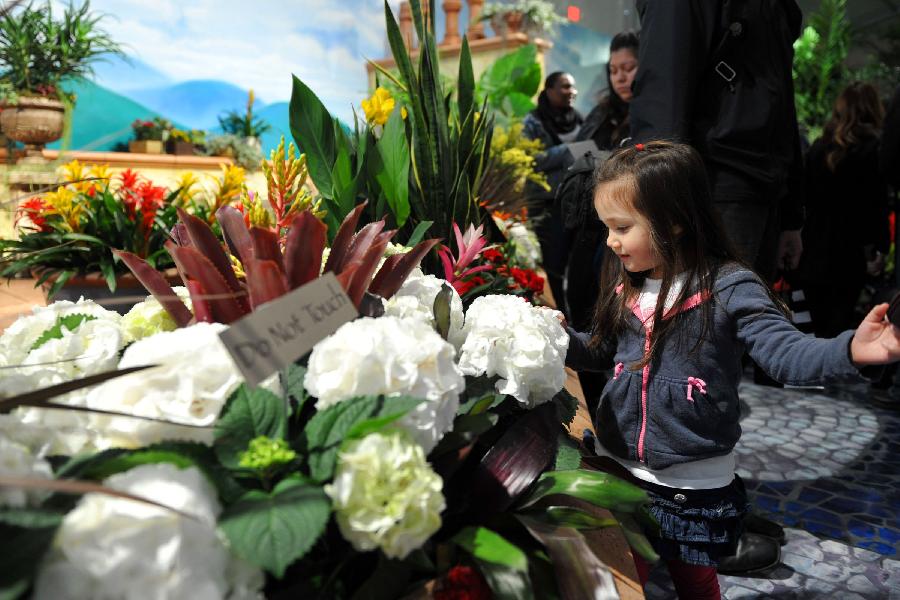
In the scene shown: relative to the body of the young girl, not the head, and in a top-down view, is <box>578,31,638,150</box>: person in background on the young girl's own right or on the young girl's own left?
on the young girl's own right

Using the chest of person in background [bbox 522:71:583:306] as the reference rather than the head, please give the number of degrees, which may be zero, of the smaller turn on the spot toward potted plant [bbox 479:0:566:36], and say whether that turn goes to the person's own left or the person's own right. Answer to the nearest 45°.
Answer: approximately 135° to the person's own left

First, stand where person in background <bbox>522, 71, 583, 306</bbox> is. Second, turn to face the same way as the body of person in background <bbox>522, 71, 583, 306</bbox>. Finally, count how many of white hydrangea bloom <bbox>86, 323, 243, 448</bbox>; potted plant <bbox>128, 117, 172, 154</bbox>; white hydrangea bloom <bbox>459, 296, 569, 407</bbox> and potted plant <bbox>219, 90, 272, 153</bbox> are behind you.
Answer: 2

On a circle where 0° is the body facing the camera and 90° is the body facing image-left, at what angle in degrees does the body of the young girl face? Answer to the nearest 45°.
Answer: approximately 45°

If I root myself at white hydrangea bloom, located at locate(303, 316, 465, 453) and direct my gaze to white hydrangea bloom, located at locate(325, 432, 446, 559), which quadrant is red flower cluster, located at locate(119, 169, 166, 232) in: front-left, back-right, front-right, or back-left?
back-right

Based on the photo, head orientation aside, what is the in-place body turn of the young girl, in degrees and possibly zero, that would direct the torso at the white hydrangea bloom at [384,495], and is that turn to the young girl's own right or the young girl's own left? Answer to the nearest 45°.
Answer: approximately 45° to the young girl's own left

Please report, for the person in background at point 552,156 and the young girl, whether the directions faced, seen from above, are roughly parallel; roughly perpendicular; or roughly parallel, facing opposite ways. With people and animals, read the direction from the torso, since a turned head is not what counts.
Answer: roughly perpendicular

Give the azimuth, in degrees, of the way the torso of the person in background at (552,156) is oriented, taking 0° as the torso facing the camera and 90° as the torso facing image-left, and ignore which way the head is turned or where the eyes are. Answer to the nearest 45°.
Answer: approximately 315°
